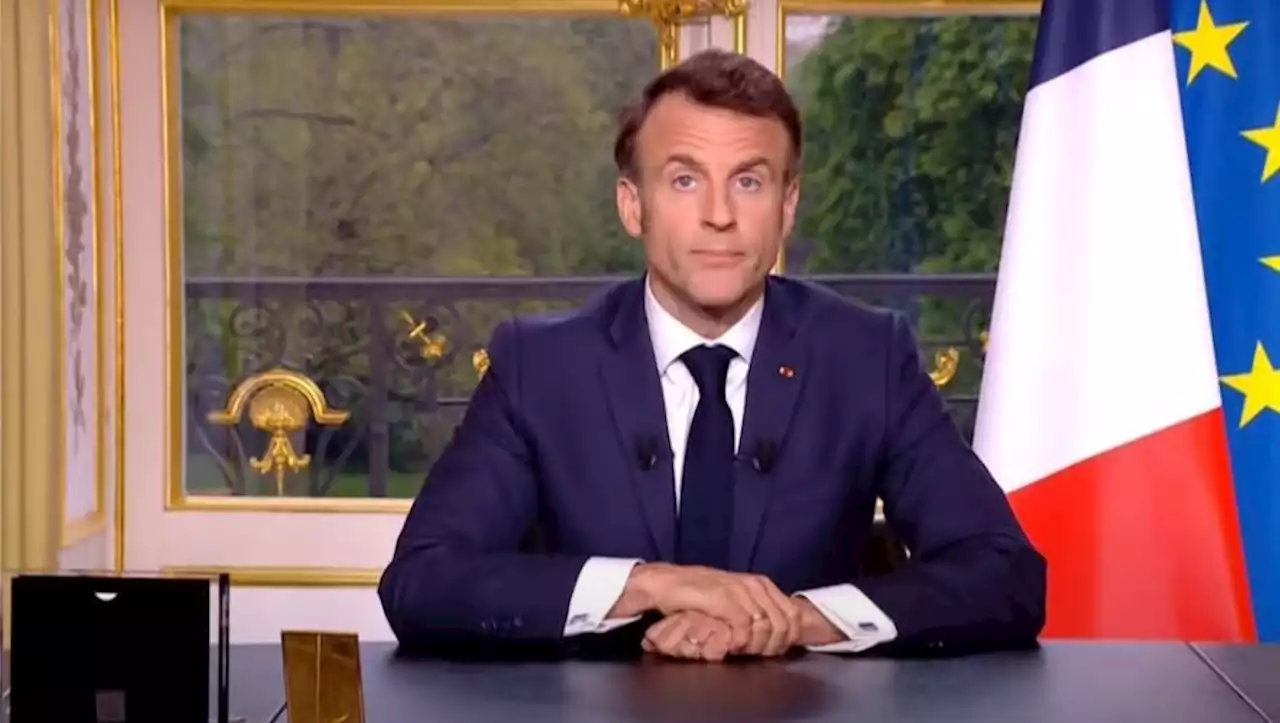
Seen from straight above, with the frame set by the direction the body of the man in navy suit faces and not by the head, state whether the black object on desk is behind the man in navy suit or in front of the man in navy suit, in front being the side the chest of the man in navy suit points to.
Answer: in front

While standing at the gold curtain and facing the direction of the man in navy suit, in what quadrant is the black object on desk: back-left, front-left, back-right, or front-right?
front-right

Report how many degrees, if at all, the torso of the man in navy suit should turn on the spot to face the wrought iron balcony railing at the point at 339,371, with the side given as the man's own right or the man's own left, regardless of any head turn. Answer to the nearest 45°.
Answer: approximately 135° to the man's own right

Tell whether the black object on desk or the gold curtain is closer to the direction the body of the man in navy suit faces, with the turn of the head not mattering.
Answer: the black object on desk

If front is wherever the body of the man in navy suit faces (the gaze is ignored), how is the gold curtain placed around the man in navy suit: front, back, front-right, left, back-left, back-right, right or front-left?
back-right

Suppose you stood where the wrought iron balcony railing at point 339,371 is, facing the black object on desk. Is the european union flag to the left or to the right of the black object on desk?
left

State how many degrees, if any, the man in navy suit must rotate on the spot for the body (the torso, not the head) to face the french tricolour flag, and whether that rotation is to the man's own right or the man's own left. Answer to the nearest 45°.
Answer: approximately 135° to the man's own left

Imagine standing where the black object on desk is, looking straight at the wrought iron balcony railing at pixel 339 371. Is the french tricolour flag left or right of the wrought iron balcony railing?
right

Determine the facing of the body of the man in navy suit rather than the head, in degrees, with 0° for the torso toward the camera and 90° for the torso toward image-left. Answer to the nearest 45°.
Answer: approximately 0°

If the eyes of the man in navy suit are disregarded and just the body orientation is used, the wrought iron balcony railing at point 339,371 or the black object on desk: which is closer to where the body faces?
the black object on desk

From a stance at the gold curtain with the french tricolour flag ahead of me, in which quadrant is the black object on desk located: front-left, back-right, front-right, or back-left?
front-right
